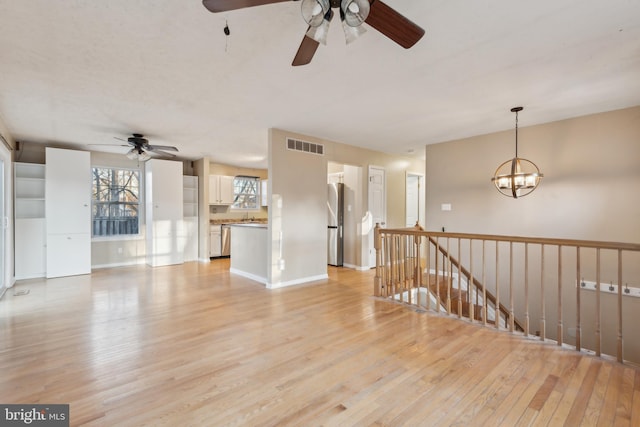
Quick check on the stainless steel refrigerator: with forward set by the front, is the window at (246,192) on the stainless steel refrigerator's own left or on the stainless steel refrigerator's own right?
on the stainless steel refrigerator's own right

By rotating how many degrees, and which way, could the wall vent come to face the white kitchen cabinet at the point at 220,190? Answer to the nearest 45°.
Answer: approximately 180°

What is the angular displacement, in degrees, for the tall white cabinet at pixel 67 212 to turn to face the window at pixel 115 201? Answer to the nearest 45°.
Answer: approximately 90° to its left

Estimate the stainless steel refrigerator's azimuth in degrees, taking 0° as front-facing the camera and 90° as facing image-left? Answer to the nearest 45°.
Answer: approximately 45°

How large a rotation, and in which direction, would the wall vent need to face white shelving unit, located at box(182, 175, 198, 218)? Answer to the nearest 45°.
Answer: approximately 180°

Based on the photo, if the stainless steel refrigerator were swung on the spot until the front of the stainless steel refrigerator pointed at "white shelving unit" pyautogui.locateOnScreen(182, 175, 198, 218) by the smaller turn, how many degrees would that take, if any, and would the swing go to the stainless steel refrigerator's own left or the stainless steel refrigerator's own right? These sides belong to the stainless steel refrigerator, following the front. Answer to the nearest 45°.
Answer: approximately 45° to the stainless steel refrigerator's own right

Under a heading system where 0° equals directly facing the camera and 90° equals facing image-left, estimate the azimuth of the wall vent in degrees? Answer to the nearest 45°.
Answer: approximately 315°

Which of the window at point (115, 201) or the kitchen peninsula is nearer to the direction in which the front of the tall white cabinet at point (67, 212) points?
the kitchen peninsula

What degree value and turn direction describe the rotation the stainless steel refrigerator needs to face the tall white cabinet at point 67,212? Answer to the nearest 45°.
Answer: approximately 45° to its right
